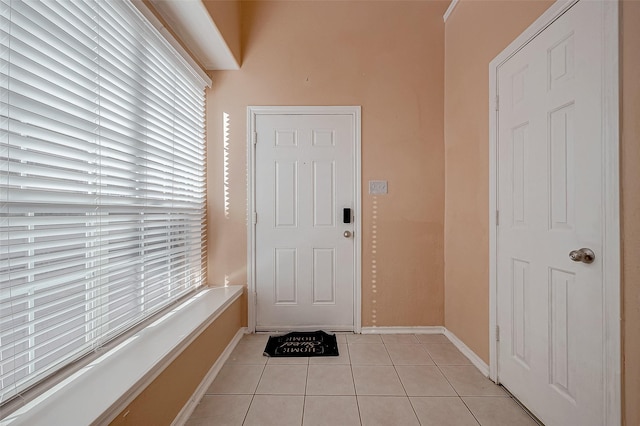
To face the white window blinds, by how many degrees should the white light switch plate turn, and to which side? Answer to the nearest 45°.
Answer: approximately 45° to its right

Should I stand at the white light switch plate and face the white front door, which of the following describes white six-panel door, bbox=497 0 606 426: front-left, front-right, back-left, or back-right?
back-left

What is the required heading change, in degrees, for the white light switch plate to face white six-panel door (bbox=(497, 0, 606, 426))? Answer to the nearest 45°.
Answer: approximately 45° to its left

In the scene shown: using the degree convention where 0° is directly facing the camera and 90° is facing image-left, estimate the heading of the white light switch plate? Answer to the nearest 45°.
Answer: approximately 0°

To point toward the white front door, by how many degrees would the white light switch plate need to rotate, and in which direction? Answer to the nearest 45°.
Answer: approximately 90° to its right

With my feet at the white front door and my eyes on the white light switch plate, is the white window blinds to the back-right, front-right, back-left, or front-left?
back-right

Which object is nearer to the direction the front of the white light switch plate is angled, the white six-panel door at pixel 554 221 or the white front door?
the white six-panel door

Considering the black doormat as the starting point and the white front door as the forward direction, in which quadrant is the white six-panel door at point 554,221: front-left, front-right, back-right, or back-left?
back-right

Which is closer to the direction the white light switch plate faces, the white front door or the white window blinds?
the white window blinds
